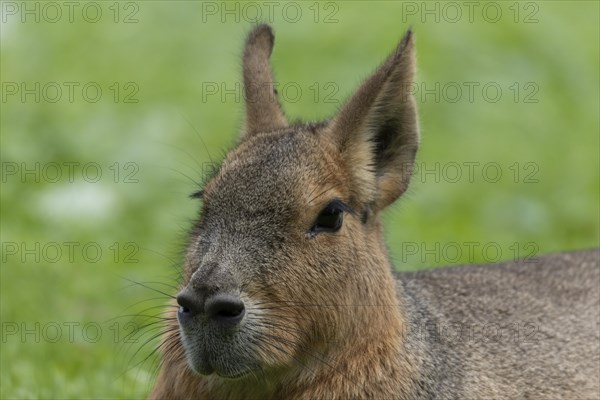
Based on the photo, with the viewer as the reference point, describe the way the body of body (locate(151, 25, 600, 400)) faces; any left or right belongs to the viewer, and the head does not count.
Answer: facing the viewer and to the left of the viewer
